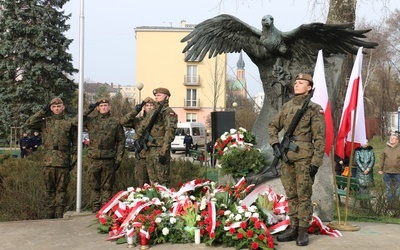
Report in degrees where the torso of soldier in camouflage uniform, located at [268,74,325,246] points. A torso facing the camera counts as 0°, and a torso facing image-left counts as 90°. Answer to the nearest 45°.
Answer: approximately 45°

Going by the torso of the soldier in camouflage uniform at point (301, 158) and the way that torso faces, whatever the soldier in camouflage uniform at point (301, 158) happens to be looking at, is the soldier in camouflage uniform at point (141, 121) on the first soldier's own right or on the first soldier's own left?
on the first soldier's own right

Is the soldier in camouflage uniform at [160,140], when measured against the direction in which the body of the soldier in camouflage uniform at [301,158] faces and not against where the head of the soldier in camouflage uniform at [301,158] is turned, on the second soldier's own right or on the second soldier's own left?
on the second soldier's own right

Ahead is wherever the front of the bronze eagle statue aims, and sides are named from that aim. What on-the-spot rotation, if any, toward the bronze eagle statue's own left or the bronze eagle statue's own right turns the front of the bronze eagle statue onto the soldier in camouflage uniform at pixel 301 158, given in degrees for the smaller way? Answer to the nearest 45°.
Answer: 0° — it already faces them

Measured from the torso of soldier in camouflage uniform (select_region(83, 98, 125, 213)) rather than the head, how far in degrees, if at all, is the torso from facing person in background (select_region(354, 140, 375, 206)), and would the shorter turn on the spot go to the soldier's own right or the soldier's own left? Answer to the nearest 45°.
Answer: approximately 90° to the soldier's own left

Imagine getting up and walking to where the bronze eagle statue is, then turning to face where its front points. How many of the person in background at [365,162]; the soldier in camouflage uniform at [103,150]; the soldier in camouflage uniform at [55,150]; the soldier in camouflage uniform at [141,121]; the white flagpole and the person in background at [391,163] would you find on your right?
4
